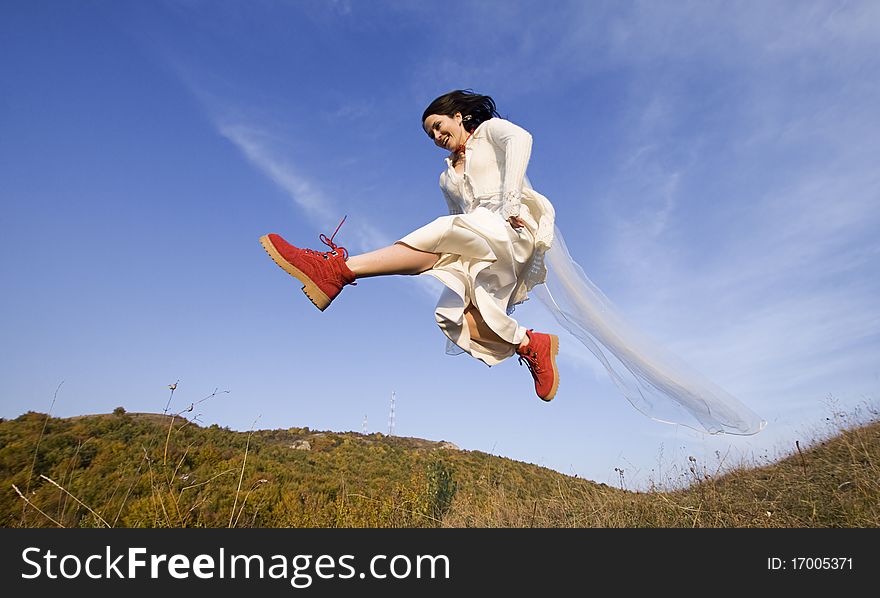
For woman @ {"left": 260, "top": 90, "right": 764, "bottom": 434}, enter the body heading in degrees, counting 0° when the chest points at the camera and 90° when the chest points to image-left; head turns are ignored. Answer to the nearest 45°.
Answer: approximately 45°

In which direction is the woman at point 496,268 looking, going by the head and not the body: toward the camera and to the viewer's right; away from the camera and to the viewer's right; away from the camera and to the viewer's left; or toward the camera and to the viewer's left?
toward the camera and to the viewer's left
